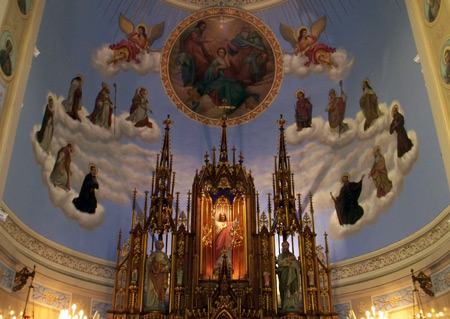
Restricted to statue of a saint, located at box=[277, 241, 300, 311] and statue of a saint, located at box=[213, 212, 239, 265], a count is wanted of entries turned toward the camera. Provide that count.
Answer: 2

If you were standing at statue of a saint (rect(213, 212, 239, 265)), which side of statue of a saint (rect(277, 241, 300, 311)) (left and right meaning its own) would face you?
right

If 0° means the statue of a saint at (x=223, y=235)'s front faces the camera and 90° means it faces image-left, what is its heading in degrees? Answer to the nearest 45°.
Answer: approximately 0°

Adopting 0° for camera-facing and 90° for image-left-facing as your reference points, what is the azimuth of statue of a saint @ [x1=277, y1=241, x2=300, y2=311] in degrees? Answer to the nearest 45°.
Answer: approximately 0°

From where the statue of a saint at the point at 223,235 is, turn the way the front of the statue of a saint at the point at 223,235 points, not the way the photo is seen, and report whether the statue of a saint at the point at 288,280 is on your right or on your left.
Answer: on your left

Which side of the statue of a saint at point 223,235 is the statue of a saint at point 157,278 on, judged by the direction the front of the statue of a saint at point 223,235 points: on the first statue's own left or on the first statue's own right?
on the first statue's own right
